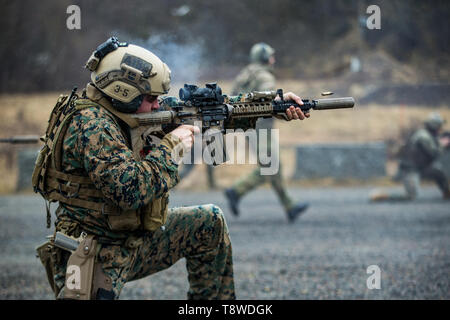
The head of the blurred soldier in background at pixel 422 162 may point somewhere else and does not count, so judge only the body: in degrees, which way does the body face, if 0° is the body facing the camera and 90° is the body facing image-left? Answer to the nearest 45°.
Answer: approximately 270°
